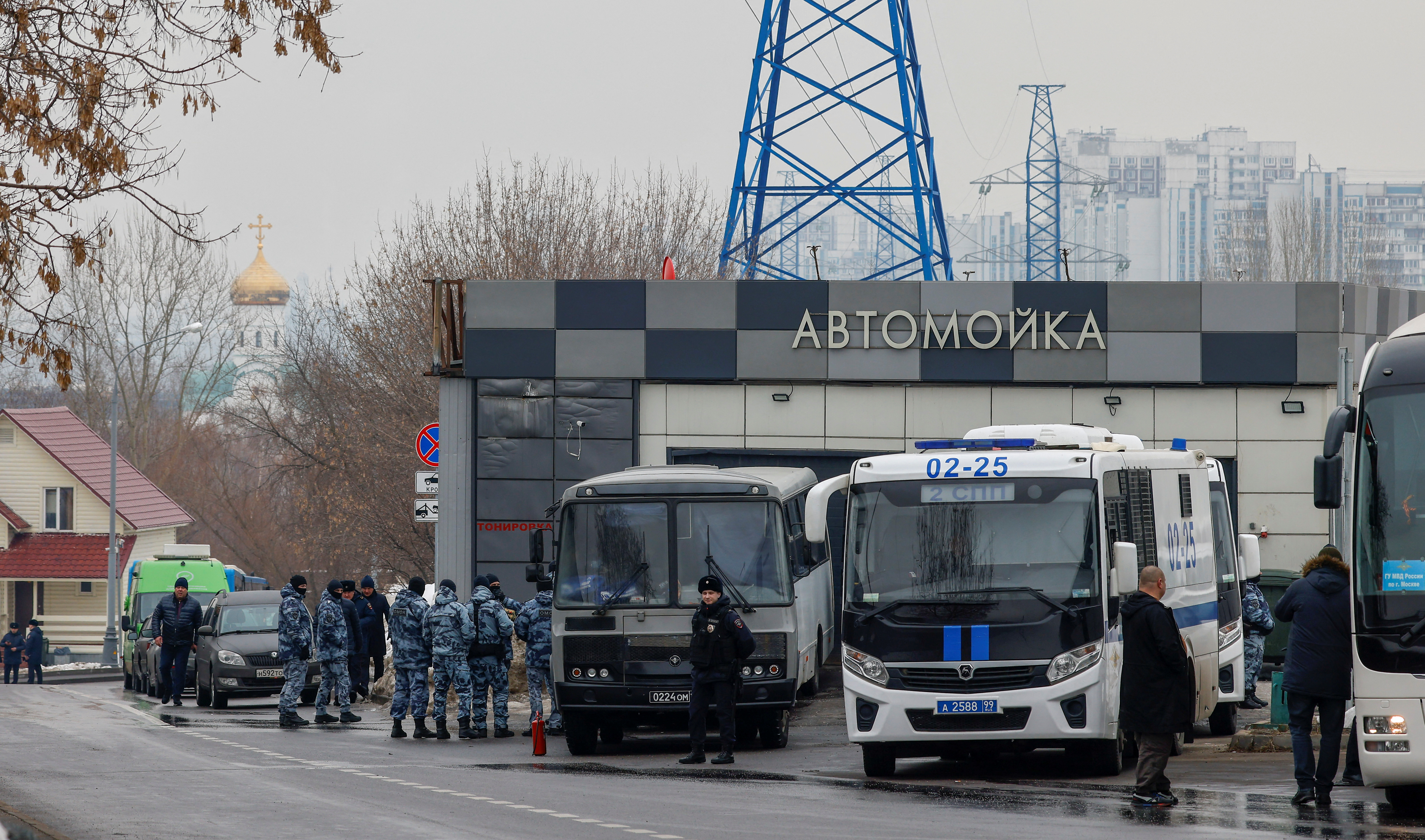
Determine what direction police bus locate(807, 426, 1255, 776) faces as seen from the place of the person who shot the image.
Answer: facing the viewer

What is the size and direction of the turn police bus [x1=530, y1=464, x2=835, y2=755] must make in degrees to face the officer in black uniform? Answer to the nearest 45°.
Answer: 0° — it already faces them

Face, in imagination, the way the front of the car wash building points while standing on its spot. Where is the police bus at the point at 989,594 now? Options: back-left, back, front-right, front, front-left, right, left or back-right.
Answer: front

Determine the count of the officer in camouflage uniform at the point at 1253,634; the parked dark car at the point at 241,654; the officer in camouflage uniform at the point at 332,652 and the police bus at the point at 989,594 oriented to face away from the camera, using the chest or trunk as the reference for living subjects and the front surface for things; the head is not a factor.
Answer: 0

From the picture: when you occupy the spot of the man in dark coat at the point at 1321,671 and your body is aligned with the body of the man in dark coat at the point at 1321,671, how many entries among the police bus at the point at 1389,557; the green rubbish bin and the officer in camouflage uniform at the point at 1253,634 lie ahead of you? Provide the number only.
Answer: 2

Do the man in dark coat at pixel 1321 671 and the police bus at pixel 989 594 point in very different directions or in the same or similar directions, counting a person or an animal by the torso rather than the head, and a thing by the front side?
very different directions

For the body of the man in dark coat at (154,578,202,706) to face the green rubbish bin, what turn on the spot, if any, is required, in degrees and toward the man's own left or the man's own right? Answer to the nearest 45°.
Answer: approximately 45° to the man's own left

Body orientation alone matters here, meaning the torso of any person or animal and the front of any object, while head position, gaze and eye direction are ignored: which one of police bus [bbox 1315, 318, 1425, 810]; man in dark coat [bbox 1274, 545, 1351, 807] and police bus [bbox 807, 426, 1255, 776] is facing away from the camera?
the man in dark coat

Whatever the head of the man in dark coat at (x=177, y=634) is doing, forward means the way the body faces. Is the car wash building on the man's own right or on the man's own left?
on the man's own left

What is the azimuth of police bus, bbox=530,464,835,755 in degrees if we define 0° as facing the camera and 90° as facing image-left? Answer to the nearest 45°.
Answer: approximately 0°

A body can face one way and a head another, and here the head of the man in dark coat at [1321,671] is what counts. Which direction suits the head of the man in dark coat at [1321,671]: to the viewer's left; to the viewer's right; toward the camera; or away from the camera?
away from the camera
